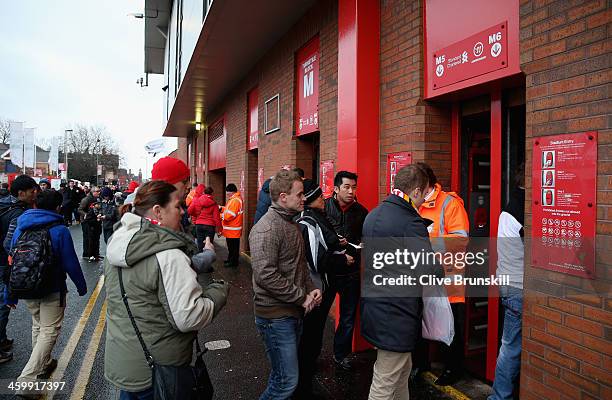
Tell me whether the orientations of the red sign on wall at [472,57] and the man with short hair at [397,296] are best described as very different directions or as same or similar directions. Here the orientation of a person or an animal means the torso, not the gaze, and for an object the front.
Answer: very different directions

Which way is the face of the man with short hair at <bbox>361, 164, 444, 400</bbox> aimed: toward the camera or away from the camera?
away from the camera

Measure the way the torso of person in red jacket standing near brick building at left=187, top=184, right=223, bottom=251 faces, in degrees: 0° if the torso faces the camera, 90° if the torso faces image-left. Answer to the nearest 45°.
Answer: approximately 180°

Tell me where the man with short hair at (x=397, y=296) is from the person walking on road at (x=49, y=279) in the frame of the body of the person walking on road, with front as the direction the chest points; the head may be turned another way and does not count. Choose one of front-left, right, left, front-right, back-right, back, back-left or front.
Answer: right

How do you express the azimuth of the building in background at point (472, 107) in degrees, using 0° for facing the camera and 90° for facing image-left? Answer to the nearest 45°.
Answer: approximately 45°

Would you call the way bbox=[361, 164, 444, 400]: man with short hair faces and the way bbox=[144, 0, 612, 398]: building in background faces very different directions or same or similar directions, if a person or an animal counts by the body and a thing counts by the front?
very different directions

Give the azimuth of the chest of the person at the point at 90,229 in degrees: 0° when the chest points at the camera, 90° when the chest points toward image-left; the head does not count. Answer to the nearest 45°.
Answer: approximately 315°

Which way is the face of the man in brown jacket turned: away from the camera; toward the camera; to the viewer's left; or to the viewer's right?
to the viewer's right

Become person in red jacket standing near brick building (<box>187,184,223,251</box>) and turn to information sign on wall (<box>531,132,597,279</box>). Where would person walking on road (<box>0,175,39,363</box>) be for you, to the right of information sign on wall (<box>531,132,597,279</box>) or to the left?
right

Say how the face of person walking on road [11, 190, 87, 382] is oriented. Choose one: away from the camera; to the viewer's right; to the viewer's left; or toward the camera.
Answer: away from the camera
